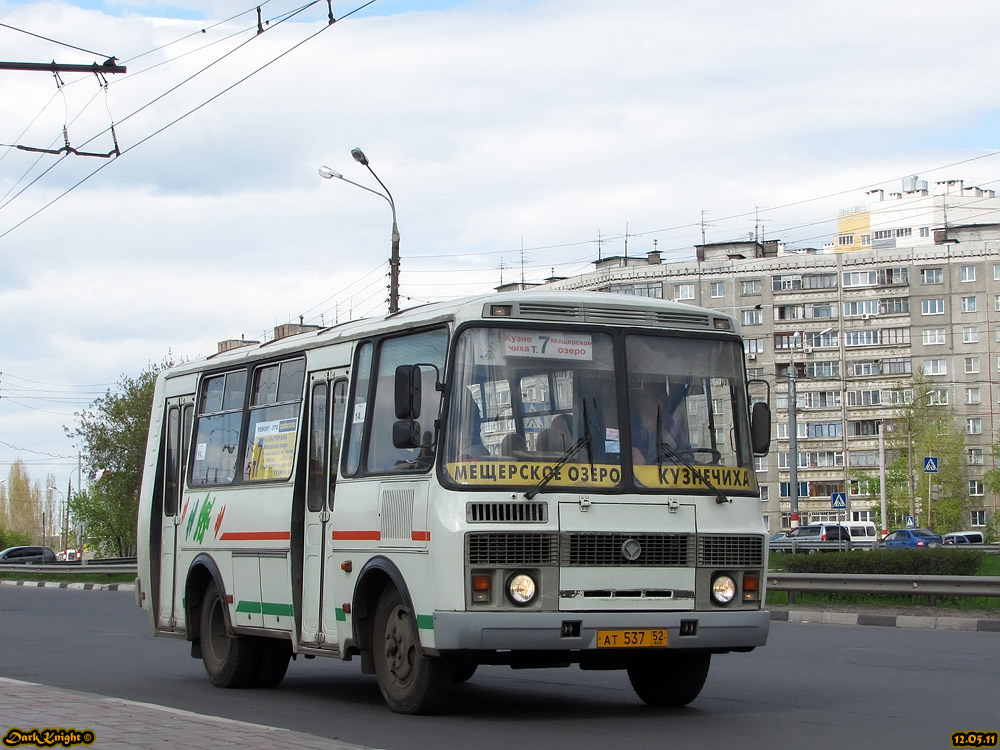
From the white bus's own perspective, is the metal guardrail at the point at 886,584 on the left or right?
on its left

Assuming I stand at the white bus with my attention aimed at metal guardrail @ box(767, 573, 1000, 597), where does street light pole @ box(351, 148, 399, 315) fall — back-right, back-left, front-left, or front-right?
front-left

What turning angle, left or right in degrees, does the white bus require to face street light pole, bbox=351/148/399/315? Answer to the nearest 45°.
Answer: approximately 135° to its left

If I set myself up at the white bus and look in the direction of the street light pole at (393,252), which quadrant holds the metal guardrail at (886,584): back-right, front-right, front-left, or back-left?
front-right

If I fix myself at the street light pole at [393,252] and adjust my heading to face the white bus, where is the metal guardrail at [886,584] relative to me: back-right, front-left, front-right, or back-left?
front-left

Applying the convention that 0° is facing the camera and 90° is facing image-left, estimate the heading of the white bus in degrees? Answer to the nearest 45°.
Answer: approximately 315°
